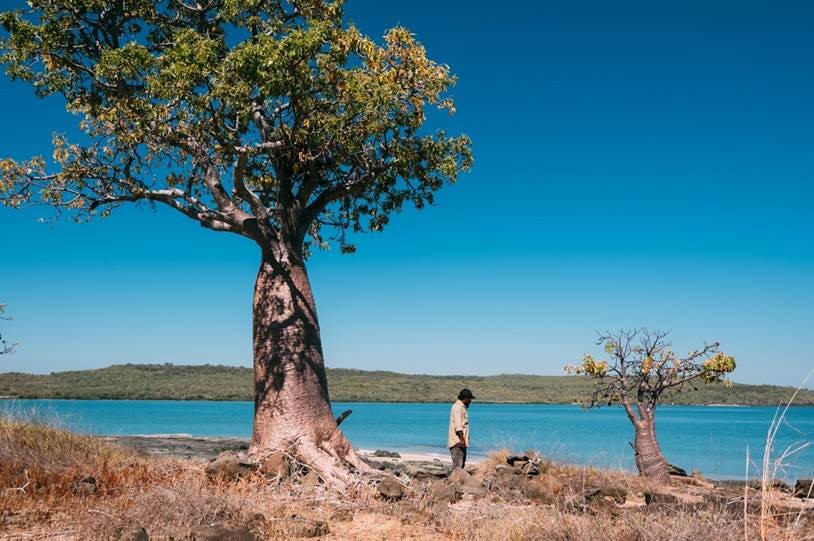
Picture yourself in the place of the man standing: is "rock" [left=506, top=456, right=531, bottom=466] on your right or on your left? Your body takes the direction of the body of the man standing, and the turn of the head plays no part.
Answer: on your left

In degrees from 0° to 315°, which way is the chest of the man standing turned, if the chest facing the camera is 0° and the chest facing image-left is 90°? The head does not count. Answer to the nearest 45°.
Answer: approximately 270°

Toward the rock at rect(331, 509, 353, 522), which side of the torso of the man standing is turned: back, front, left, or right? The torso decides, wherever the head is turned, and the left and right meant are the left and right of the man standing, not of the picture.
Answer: right

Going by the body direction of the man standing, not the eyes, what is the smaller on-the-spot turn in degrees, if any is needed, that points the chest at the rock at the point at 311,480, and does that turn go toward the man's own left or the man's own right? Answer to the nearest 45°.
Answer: approximately 135° to the man's own right

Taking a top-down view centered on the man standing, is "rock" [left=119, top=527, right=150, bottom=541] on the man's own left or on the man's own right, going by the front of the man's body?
on the man's own right

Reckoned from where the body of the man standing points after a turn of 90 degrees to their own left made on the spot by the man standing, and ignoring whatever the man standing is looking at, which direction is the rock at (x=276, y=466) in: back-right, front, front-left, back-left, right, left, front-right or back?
back-left

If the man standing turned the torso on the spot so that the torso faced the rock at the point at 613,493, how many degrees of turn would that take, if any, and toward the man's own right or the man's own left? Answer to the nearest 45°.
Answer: approximately 45° to the man's own right

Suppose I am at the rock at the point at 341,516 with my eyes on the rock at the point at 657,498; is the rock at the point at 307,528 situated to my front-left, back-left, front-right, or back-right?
back-right

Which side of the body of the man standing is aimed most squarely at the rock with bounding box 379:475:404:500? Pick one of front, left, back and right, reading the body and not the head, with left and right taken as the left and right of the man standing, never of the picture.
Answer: right

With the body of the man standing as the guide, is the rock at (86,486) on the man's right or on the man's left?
on the man's right

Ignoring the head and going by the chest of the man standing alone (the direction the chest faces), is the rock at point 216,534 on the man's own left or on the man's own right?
on the man's own right

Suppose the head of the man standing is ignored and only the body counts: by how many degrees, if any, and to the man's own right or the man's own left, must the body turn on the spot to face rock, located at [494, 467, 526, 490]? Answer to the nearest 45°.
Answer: approximately 45° to the man's own right

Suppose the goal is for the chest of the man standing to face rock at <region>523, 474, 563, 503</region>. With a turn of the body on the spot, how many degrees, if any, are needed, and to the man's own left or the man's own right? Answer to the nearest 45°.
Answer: approximately 45° to the man's own right

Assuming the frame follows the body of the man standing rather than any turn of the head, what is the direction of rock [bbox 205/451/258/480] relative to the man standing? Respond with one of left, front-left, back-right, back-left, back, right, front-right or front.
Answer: back-right
